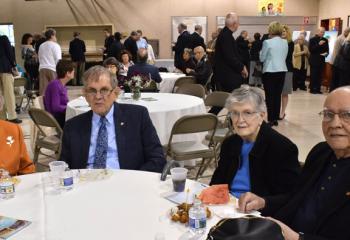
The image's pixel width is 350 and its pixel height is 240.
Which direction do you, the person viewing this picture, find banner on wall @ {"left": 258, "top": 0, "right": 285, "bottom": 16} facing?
facing the viewer

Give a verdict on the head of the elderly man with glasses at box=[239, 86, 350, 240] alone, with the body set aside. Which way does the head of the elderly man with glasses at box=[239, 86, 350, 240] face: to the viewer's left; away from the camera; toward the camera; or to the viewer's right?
toward the camera

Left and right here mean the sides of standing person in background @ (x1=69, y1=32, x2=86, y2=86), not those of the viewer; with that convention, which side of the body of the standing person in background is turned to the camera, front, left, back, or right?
back

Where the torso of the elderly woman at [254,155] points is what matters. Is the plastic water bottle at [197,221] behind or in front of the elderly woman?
in front

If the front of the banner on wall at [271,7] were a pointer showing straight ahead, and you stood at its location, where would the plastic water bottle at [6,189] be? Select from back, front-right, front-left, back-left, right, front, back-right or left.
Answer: front

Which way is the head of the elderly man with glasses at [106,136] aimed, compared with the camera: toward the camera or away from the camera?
toward the camera

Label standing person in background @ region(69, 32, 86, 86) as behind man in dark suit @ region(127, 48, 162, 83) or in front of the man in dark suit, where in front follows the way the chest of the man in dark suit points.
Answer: in front

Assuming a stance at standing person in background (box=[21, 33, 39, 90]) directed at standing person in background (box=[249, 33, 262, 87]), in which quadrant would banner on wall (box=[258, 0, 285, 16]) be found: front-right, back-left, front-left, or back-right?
front-left

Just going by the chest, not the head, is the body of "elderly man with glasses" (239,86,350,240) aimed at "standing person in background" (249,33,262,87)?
no

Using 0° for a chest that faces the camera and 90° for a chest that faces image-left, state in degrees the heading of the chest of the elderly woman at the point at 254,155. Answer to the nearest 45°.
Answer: approximately 45°

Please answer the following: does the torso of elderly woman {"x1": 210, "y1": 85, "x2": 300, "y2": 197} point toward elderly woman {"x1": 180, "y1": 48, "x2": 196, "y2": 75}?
no
